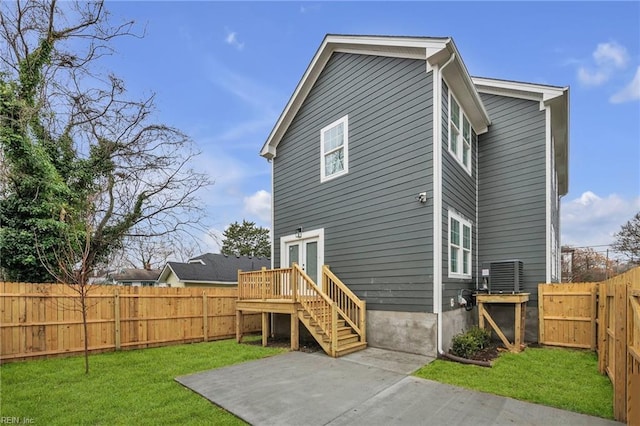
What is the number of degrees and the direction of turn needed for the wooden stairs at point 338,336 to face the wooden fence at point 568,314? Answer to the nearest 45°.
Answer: approximately 45° to its left

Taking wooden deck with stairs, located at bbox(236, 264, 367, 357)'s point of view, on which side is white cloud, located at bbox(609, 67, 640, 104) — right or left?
on its left

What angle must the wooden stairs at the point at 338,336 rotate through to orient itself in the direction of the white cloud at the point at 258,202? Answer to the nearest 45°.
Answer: approximately 135° to its left

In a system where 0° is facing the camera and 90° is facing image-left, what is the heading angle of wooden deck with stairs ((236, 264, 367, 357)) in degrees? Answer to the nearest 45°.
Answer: approximately 315°

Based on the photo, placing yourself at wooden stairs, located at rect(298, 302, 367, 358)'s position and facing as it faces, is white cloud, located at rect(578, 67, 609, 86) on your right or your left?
on your left
